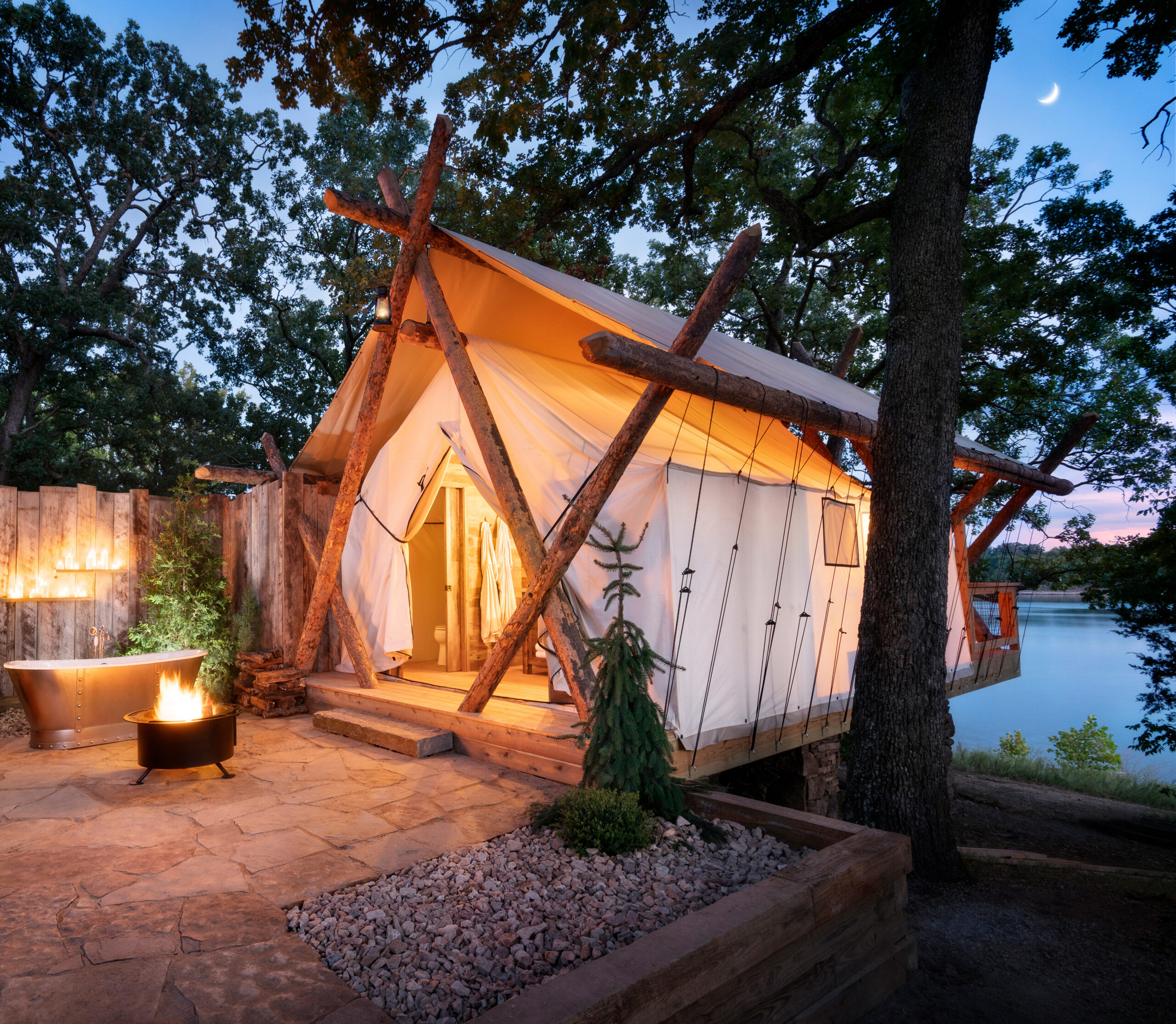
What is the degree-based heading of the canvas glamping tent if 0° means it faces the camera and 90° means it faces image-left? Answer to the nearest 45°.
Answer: approximately 45°

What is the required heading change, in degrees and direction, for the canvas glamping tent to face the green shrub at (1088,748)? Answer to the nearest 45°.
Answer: approximately 180°

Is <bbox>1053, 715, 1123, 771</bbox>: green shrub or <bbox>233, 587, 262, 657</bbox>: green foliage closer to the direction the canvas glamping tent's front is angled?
the green foliage

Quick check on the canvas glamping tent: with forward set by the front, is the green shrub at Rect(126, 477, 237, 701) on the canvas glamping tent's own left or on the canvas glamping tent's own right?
on the canvas glamping tent's own right

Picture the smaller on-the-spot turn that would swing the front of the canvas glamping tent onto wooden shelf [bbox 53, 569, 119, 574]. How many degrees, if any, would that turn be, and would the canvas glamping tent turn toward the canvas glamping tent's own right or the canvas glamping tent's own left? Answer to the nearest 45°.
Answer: approximately 45° to the canvas glamping tent's own right

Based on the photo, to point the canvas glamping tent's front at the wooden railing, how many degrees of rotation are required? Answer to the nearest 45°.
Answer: approximately 180°
